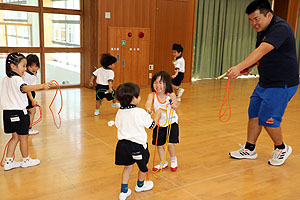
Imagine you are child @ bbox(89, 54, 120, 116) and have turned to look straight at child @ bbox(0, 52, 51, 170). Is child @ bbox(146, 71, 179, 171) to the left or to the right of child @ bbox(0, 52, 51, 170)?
left

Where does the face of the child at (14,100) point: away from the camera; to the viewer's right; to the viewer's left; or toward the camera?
to the viewer's right

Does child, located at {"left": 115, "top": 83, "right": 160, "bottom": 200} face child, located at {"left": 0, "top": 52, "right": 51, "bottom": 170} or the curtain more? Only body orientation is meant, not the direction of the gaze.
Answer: the curtain

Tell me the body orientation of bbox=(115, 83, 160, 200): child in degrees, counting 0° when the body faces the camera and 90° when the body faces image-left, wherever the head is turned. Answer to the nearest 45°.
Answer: approximately 225°

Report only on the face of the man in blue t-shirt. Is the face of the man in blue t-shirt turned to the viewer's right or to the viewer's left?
to the viewer's left

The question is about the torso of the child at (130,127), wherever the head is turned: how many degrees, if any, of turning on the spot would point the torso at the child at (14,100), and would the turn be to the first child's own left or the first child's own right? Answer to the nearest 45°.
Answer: approximately 90° to the first child's own left
